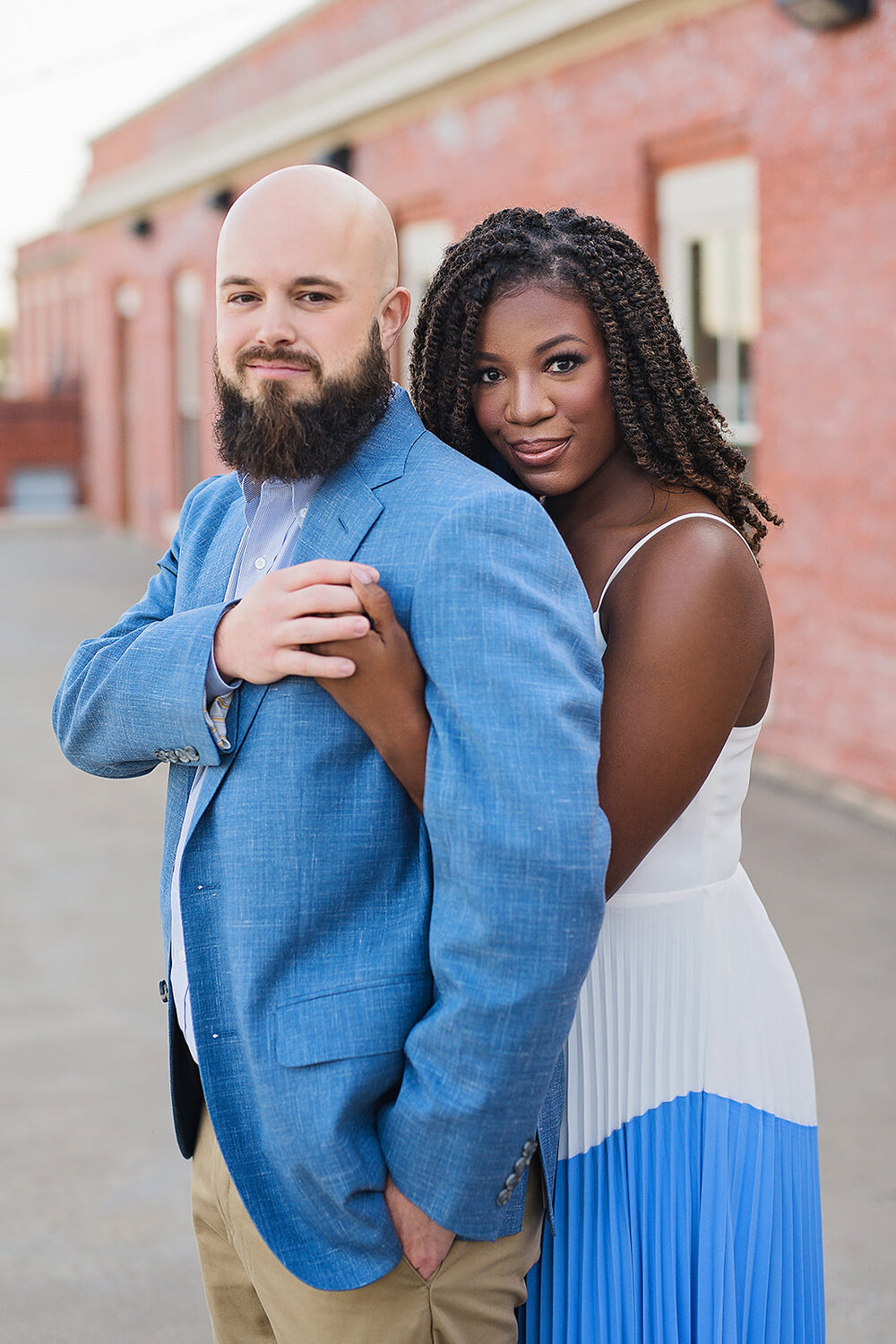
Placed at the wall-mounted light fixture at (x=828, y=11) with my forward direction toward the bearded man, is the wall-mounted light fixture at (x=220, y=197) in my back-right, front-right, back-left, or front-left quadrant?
back-right

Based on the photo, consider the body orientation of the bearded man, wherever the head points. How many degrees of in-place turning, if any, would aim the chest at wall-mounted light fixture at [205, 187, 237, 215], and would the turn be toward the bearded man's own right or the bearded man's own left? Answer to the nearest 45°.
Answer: approximately 135° to the bearded man's own right

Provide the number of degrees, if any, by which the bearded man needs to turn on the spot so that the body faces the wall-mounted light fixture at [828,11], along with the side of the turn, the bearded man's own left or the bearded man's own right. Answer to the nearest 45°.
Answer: approximately 180°

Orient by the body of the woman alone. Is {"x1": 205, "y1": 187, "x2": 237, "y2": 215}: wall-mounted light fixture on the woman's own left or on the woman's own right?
on the woman's own right

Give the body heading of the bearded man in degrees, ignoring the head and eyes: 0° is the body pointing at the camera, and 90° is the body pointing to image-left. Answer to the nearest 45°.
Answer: approximately 45°

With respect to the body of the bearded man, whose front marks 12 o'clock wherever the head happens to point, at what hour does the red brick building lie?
The red brick building is roughly at 5 o'clock from the bearded man.

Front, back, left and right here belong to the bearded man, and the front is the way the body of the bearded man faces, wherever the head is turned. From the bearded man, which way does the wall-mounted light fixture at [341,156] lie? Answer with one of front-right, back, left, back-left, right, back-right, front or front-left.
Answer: back-right

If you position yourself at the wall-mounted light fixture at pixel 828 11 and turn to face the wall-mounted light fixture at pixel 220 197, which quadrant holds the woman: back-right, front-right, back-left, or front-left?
back-left
